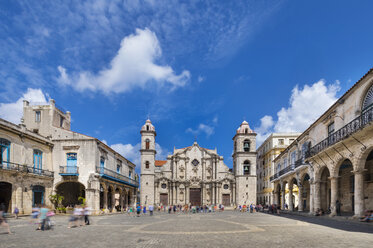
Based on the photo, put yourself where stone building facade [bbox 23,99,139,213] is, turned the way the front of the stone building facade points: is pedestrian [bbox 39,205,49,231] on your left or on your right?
on your right

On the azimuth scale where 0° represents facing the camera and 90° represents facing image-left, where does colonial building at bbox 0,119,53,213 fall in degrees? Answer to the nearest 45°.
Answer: approximately 315°

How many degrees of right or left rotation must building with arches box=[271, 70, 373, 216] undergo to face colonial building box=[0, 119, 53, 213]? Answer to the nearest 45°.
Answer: approximately 45° to its right

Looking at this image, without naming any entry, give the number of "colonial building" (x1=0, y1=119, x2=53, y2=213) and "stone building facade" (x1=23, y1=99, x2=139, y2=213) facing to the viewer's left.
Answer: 0

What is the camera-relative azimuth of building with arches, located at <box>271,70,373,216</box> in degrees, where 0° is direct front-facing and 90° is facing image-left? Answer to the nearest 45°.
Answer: approximately 45°

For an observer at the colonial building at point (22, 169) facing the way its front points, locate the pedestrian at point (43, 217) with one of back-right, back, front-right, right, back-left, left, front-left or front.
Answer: front-right
